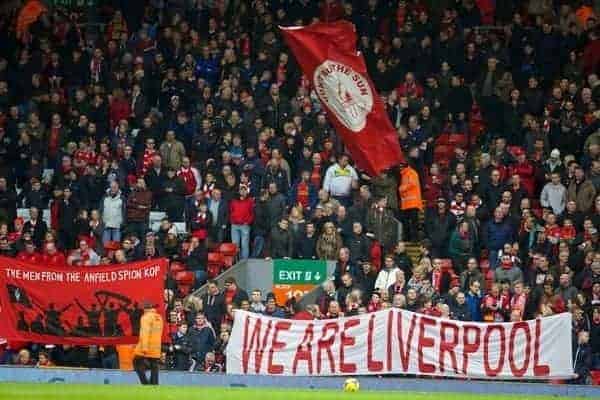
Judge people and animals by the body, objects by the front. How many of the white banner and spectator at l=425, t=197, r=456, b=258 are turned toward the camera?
2

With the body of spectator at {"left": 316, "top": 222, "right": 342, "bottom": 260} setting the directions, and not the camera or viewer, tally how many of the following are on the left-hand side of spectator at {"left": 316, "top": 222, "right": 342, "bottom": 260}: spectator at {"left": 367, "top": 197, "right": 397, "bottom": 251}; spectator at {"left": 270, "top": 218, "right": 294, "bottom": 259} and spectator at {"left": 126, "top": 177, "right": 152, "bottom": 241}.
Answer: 1

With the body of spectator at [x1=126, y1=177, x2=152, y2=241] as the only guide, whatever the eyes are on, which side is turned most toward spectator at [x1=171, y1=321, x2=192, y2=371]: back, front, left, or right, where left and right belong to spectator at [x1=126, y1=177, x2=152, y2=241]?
front

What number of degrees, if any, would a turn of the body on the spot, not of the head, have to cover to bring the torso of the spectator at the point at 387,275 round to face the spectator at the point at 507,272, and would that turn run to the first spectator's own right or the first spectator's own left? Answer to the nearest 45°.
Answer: approximately 135° to the first spectator's own left

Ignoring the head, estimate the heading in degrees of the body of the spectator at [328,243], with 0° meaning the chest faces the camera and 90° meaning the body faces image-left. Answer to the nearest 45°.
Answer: approximately 0°

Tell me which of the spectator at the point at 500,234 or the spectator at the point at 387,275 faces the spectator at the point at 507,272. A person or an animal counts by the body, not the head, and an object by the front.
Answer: the spectator at the point at 500,234

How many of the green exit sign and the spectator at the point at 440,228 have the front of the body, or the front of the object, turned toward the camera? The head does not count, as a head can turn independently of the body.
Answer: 2

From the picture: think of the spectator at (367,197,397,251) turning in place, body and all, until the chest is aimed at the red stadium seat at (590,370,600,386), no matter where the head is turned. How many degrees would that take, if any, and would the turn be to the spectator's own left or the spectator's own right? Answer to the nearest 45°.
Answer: approximately 45° to the spectator's own left
